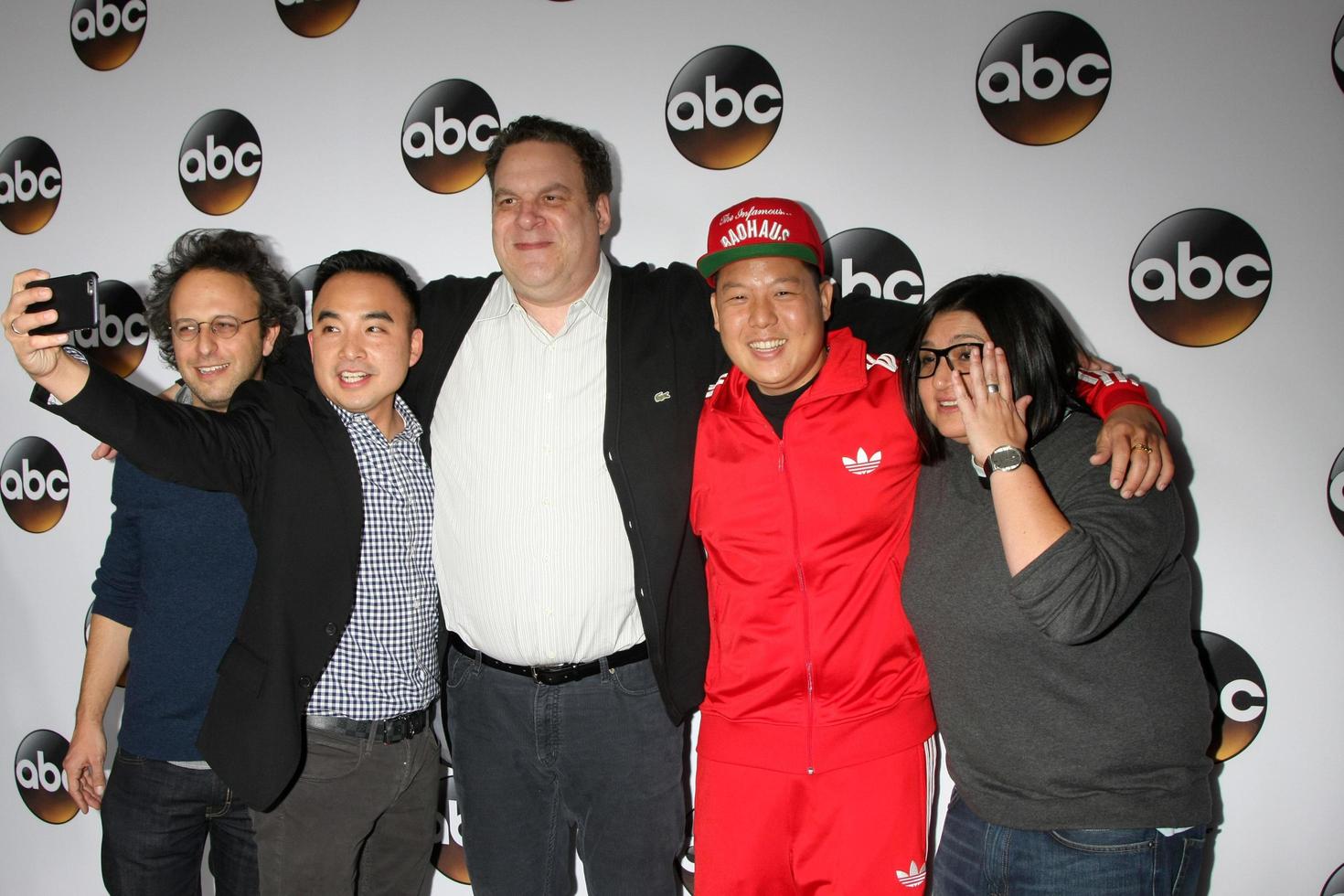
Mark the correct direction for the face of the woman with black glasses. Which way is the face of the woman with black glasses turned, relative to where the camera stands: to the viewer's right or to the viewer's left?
to the viewer's left

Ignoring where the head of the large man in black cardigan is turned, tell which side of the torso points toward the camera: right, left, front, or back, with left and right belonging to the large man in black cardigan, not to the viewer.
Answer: front

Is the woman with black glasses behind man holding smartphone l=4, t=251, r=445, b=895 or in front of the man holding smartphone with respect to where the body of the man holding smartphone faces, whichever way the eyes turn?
in front

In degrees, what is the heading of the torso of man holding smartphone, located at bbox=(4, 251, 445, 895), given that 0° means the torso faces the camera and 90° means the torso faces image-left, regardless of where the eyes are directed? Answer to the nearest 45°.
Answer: approximately 315°

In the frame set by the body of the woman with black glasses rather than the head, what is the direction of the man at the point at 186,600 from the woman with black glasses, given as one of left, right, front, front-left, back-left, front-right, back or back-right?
front-right

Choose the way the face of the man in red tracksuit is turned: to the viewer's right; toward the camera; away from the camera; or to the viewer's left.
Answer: toward the camera

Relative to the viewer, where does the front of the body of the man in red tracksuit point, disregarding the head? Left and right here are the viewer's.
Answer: facing the viewer

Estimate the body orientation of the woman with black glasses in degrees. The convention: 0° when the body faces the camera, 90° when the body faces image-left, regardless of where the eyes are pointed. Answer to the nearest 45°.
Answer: approximately 45°

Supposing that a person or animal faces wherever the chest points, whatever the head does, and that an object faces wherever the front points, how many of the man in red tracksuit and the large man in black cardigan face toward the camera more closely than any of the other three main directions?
2
